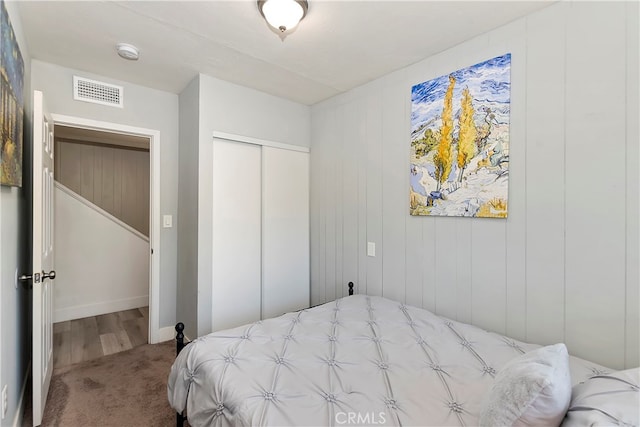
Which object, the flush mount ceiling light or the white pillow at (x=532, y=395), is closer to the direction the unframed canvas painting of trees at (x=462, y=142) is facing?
the flush mount ceiling light

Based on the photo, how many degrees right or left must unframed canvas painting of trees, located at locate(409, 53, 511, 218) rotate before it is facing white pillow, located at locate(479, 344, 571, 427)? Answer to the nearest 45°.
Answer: approximately 45° to its left

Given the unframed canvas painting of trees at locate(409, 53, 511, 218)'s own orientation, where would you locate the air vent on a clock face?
The air vent is roughly at 1 o'clock from the unframed canvas painting of trees.

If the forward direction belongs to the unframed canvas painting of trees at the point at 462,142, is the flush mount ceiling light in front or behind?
in front

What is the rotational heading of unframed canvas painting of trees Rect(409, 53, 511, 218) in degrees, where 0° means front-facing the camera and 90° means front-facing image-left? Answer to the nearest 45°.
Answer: approximately 45°

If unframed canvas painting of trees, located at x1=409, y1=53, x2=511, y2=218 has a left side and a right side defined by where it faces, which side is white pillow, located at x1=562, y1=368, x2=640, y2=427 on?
on its left

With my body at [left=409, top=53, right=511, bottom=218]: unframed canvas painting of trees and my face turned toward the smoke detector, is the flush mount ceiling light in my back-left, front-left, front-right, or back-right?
front-left

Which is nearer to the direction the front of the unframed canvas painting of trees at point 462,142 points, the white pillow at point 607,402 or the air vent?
the air vent
